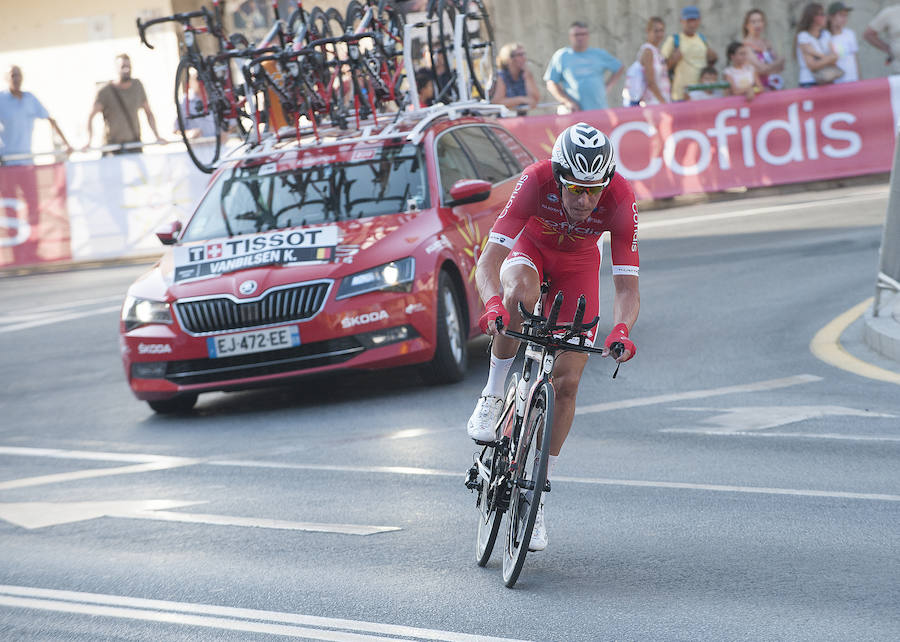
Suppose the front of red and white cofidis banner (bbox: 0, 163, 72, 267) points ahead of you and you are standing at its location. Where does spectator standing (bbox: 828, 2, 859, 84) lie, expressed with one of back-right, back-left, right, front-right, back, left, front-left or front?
left

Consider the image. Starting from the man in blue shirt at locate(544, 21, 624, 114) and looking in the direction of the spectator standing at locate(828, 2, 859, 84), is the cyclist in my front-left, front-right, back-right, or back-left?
back-right

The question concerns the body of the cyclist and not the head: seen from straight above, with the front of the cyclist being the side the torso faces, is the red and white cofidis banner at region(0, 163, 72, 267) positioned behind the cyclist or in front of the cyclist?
behind

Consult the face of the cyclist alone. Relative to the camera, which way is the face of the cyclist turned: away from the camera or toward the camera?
toward the camera

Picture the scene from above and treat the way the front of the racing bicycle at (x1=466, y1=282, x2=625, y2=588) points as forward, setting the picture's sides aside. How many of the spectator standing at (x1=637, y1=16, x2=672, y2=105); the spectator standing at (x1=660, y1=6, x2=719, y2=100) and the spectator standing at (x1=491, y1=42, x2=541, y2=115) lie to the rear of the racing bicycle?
3

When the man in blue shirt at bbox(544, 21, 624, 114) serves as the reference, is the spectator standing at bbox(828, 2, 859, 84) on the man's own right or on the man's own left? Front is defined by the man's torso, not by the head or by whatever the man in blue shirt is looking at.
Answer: on the man's own left

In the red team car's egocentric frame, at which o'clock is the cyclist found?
The cyclist is roughly at 10 o'clock from the red team car.

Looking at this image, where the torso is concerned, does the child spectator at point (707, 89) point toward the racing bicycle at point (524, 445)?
yes

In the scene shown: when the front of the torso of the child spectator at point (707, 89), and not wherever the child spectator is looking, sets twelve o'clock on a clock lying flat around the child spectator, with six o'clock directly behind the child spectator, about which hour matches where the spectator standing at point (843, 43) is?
The spectator standing is roughly at 8 o'clock from the child spectator.

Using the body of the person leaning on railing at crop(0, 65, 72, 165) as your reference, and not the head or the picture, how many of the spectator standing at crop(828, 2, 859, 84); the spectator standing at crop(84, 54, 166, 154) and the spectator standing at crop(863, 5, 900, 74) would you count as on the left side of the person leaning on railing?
3

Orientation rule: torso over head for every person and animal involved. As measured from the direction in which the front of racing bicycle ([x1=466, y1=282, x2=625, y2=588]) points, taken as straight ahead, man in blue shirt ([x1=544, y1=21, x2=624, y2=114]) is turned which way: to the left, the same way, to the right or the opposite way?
the same way

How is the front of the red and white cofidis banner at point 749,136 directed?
toward the camera

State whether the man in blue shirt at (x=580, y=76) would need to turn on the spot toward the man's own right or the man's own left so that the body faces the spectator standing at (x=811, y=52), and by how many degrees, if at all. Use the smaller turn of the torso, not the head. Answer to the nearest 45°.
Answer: approximately 90° to the man's own left

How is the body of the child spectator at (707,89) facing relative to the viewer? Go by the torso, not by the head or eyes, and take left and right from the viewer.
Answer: facing the viewer
